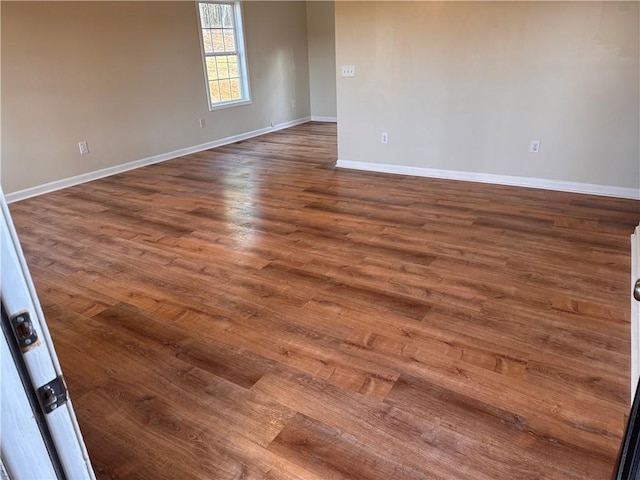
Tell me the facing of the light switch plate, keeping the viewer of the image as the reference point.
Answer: facing the viewer

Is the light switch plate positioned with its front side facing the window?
no

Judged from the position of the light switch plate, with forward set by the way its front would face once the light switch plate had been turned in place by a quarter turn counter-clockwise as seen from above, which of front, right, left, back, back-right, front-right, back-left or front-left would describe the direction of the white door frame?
right
